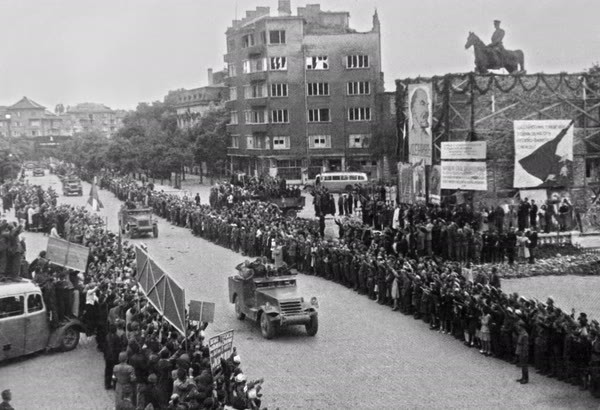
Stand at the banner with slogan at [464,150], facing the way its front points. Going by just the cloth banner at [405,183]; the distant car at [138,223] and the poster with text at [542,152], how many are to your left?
1

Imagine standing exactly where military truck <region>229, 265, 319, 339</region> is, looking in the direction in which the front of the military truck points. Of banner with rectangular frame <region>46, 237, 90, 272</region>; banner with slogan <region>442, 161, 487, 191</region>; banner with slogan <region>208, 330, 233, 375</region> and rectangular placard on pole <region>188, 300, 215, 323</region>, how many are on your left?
1

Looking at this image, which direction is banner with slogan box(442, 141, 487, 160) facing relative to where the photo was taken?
toward the camera

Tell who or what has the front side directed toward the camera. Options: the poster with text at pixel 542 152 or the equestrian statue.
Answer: the poster with text

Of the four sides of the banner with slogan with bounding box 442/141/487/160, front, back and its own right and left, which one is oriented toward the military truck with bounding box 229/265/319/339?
front

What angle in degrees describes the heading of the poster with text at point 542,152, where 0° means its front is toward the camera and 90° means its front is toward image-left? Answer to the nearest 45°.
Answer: approximately 0°

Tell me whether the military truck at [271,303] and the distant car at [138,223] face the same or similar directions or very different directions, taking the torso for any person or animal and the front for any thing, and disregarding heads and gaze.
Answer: same or similar directions

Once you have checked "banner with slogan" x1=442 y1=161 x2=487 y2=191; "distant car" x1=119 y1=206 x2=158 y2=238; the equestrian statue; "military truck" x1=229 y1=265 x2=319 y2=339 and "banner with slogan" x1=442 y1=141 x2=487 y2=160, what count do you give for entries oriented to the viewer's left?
1

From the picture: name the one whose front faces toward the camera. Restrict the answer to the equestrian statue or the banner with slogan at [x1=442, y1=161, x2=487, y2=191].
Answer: the banner with slogan

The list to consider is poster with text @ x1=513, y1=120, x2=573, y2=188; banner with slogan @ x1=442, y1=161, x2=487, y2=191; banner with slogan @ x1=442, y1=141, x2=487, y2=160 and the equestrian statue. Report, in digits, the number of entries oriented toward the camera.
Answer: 3

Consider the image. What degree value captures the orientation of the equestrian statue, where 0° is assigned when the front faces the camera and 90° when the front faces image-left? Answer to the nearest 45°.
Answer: approximately 90°

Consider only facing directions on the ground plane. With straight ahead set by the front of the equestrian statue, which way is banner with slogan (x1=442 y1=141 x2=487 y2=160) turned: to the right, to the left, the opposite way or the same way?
to the left

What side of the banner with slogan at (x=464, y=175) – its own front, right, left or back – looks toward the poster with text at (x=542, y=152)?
left

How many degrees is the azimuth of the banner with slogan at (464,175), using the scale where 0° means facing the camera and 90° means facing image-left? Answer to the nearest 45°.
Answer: approximately 0°

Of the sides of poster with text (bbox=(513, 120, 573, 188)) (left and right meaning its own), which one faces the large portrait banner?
right
